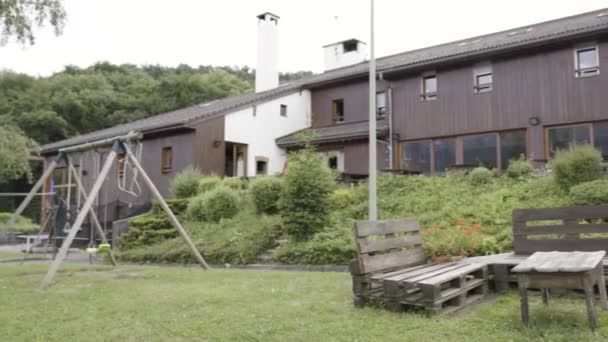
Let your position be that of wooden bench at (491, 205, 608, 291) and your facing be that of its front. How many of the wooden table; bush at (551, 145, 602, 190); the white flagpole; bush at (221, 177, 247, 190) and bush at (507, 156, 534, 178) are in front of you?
1

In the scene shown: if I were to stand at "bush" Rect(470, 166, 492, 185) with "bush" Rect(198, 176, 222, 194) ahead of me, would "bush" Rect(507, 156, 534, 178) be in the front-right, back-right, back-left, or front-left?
back-right

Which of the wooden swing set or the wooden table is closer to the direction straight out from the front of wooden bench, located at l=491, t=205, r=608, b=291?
the wooden table

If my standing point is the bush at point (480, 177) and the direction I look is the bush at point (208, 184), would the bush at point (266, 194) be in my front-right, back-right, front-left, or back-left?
front-left

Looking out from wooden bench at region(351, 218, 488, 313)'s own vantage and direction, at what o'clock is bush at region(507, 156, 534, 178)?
The bush is roughly at 8 o'clock from the wooden bench.

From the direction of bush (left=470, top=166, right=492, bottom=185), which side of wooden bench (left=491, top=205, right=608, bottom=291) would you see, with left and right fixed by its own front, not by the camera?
back

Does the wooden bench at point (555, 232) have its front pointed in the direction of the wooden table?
yes

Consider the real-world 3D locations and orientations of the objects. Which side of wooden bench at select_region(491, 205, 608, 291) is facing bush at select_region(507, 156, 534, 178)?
back

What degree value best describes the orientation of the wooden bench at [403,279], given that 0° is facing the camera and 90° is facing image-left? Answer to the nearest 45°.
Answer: approximately 315°

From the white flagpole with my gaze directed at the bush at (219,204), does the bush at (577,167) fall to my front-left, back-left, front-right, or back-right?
back-right

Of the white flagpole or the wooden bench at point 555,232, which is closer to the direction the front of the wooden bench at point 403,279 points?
the wooden bench

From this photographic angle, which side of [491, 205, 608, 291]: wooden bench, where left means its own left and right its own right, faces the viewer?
front

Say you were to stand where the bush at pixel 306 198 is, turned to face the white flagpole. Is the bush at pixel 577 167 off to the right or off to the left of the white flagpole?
left

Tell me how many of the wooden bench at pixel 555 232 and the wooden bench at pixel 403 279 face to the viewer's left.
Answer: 0

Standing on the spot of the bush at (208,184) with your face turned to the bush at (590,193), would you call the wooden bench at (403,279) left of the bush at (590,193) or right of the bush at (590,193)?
right

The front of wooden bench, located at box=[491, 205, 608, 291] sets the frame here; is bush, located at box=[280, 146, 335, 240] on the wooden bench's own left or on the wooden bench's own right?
on the wooden bench's own right

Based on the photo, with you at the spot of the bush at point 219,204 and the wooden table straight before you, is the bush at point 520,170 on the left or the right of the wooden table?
left

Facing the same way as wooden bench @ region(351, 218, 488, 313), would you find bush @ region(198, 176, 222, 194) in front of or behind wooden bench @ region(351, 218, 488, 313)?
behind

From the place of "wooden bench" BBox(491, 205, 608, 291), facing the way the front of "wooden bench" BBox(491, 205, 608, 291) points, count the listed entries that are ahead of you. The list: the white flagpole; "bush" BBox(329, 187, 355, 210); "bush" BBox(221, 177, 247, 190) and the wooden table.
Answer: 1
